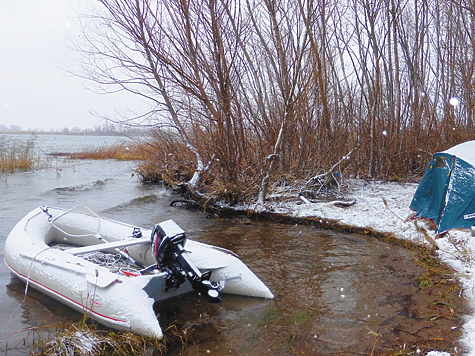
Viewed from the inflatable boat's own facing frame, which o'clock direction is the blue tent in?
The blue tent is roughly at 4 o'clock from the inflatable boat.

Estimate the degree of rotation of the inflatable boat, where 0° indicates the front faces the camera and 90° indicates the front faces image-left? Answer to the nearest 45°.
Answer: approximately 135°

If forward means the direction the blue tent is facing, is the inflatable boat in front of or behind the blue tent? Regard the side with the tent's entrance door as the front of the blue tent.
in front

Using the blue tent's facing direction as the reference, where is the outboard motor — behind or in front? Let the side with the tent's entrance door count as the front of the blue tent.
in front

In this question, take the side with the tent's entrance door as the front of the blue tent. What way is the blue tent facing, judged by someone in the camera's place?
facing the viewer and to the left of the viewer

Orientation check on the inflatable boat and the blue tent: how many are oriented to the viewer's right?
0
